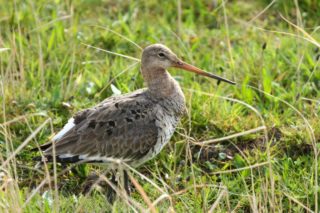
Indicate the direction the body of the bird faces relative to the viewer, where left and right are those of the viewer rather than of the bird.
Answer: facing to the right of the viewer
